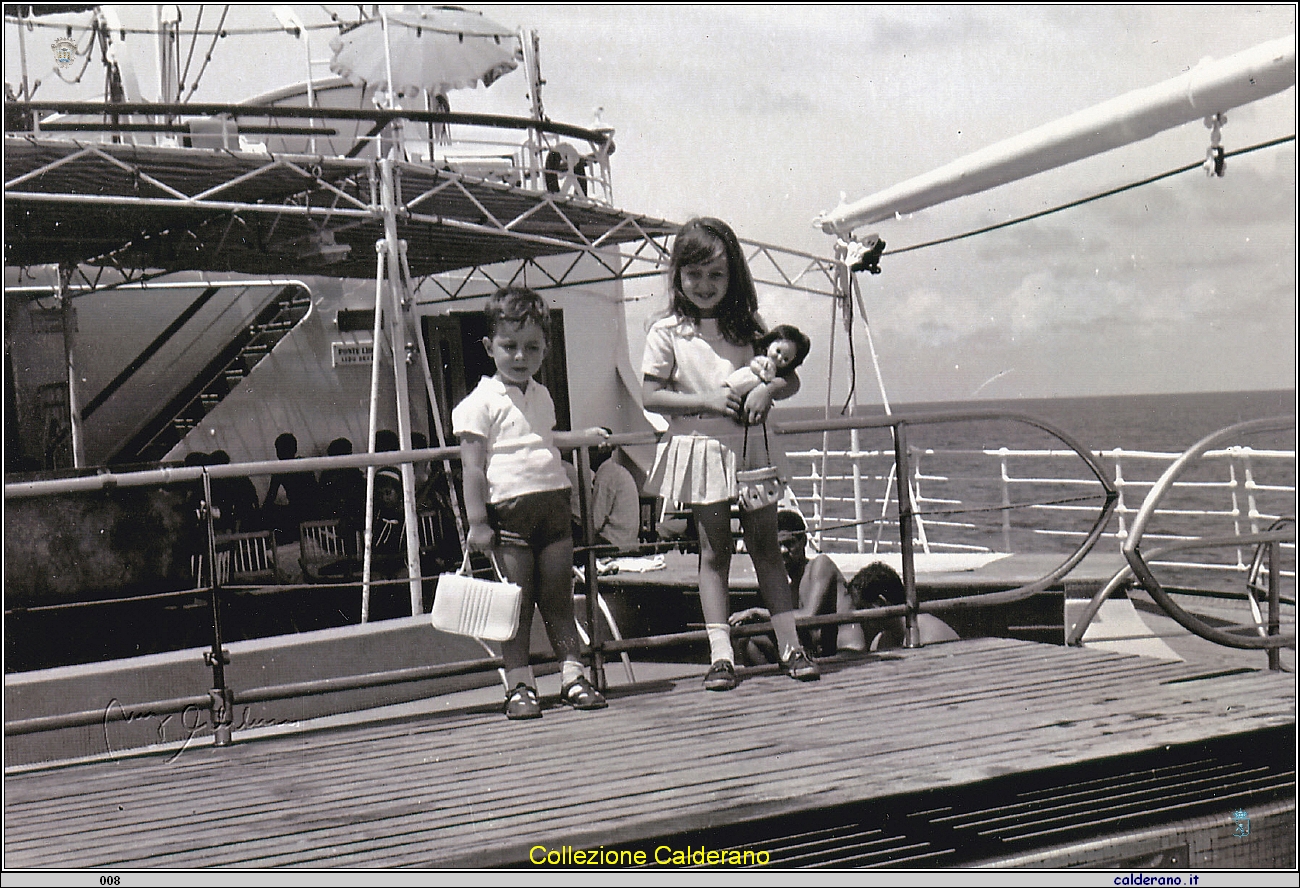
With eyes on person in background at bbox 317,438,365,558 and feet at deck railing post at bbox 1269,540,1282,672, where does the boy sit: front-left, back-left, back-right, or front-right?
front-left

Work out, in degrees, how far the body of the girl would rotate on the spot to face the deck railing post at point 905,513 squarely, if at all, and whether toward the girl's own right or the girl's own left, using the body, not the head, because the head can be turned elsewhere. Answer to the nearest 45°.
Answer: approximately 135° to the girl's own left

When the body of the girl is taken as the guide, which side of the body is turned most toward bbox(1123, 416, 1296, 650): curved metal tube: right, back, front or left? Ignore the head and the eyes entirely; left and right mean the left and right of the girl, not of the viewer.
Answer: left

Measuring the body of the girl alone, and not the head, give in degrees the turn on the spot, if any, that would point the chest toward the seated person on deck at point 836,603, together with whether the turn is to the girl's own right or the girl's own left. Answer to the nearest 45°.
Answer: approximately 180°

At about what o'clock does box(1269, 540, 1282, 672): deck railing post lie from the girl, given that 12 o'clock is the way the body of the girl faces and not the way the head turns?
The deck railing post is roughly at 9 o'clock from the girl.

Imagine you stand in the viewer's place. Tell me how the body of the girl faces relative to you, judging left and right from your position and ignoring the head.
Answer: facing the viewer

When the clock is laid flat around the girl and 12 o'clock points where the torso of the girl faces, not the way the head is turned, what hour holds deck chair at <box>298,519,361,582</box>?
The deck chair is roughly at 5 o'clock from the girl.

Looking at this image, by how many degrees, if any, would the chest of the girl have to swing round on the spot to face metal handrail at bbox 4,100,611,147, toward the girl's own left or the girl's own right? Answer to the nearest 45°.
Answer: approximately 135° to the girl's own right

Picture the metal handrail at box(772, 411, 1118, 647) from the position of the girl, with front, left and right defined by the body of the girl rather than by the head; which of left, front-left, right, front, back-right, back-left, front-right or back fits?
back-left

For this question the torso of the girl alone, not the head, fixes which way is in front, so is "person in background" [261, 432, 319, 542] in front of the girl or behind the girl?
behind

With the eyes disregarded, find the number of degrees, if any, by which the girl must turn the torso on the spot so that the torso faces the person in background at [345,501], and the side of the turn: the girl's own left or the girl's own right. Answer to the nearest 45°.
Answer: approximately 135° to the girl's own right

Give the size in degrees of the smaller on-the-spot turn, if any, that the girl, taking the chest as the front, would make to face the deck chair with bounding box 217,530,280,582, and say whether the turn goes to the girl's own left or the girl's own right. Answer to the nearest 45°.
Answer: approximately 135° to the girl's own right

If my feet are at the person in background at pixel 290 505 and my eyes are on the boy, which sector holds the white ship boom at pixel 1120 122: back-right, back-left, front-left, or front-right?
front-left
